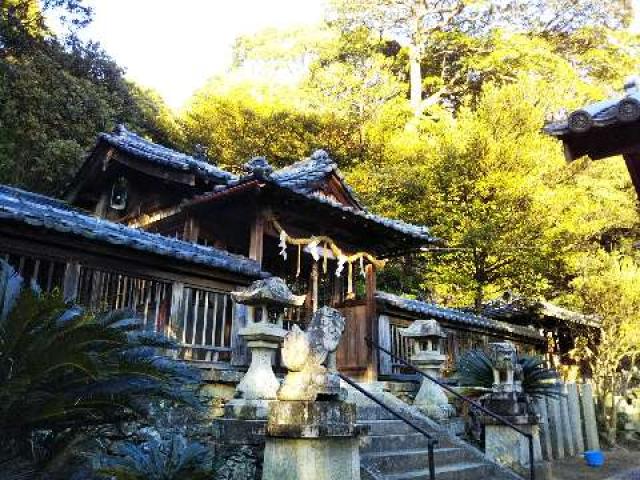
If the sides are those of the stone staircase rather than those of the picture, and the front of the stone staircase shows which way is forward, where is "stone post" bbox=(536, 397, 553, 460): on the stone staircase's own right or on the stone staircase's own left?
on the stone staircase's own left

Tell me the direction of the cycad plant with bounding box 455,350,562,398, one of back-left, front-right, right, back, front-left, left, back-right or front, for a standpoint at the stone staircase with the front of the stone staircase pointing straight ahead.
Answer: left

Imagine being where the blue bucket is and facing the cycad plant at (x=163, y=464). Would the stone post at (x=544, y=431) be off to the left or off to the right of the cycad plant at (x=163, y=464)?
right

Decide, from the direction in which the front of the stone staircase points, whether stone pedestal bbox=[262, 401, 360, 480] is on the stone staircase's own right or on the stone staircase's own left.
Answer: on the stone staircase's own right

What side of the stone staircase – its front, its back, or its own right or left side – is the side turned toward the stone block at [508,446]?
left

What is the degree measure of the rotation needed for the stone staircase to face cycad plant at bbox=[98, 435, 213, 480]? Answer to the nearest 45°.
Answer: approximately 90° to its right

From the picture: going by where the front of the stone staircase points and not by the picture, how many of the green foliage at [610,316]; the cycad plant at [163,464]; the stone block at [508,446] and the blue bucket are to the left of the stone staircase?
3

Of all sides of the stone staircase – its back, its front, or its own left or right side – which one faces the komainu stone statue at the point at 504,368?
left

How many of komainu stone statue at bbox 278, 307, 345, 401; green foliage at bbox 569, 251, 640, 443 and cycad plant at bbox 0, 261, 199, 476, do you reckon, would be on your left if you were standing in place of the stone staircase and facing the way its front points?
1

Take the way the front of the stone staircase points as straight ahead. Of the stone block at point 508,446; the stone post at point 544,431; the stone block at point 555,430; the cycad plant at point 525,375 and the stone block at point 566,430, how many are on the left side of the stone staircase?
5

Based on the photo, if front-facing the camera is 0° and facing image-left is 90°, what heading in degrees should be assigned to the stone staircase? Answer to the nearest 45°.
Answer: approximately 315°

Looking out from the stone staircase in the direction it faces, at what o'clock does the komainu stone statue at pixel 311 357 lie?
The komainu stone statue is roughly at 2 o'clock from the stone staircase.

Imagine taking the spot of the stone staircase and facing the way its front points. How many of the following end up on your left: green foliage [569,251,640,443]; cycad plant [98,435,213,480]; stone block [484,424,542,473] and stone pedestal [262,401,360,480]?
2

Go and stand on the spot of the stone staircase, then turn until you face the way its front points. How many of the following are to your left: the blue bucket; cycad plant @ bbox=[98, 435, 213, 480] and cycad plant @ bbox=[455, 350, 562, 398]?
2

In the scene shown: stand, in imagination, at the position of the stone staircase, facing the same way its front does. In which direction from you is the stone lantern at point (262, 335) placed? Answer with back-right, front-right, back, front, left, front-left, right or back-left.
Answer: right

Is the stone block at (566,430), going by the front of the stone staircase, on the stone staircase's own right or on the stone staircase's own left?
on the stone staircase's own left

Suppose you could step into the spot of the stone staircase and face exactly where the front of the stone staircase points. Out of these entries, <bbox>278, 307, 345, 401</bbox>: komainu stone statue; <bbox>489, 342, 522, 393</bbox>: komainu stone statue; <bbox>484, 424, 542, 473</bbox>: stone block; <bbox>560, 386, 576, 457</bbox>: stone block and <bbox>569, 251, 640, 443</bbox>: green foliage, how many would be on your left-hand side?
4

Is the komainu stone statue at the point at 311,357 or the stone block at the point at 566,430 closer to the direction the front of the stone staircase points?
the komainu stone statue

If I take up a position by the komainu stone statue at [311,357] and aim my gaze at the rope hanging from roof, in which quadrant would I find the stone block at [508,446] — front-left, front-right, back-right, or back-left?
front-right

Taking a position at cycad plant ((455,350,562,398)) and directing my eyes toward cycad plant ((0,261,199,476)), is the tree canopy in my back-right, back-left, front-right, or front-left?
front-right

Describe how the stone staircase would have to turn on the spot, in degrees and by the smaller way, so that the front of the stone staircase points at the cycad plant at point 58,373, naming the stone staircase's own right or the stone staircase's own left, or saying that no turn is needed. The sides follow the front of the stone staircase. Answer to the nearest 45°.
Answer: approximately 90° to the stone staircase's own right
